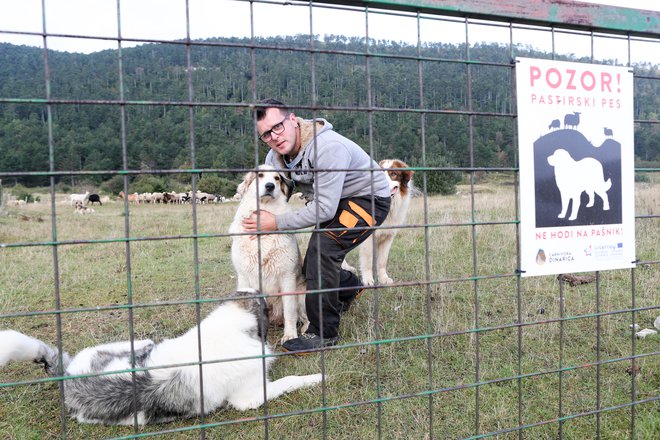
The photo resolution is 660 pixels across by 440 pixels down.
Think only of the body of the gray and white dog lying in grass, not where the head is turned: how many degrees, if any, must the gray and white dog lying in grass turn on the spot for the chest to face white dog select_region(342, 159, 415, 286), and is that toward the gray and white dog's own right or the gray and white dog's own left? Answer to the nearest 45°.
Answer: approximately 45° to the gray and white dog's own left

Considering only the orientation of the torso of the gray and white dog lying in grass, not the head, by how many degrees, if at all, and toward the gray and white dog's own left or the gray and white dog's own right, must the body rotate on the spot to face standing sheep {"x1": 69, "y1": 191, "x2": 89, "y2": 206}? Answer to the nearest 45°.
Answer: approximately 90° to the gray and white dog's own left

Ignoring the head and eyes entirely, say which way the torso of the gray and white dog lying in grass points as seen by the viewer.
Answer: to the viewer's right

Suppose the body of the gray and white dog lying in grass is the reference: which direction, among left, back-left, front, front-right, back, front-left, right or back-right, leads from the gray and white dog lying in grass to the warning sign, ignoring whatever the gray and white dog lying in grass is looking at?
front-right

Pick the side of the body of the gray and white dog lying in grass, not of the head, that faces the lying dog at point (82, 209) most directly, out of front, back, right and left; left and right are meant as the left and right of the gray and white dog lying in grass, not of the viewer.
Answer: left

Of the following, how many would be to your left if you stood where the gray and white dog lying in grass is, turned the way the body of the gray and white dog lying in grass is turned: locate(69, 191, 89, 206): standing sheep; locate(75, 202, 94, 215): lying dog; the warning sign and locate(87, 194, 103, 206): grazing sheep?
3
